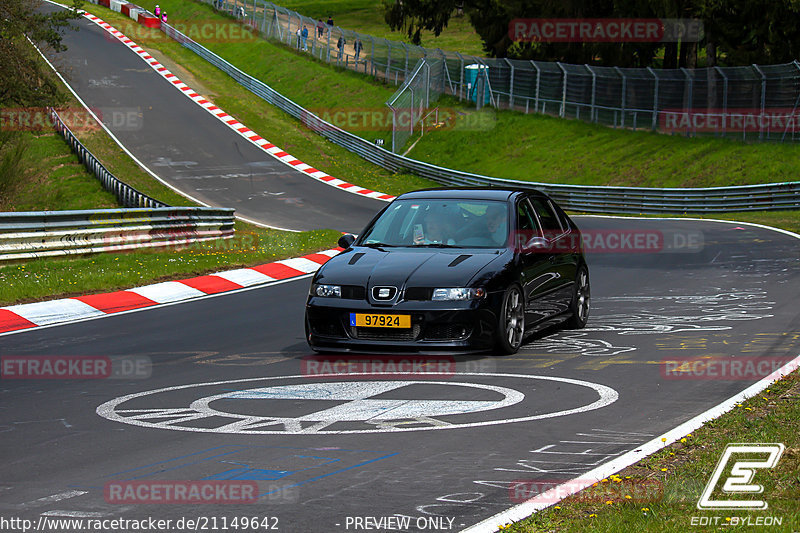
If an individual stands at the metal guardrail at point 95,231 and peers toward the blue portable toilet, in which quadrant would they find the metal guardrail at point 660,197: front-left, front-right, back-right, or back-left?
front-right

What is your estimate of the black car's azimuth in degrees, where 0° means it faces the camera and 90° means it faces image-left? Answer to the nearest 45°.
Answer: approximately 45°

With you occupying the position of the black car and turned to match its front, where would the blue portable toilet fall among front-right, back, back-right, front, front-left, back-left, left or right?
back-right

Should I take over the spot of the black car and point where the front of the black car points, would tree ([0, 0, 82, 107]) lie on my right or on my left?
on my right

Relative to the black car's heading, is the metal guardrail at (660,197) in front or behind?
behind
